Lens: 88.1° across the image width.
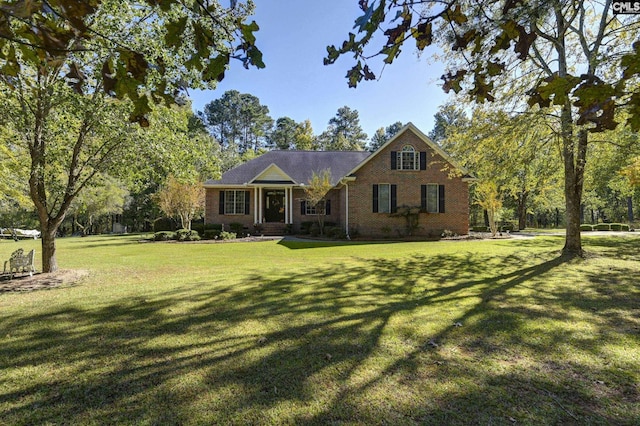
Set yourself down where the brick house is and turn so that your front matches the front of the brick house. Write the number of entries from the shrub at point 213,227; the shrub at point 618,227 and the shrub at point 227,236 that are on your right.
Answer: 2

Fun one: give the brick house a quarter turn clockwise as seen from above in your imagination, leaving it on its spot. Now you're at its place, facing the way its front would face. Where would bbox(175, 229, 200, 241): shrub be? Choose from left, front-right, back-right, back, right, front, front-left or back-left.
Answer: front

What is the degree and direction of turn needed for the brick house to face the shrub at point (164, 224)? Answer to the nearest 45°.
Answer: approximately 135° to its right

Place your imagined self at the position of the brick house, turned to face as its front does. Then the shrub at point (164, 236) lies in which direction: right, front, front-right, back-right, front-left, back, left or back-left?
right

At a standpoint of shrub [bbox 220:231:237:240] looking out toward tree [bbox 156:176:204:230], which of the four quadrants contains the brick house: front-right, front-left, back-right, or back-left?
back-right

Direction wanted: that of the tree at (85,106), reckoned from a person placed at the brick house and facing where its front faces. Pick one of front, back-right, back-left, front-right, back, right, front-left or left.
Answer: front-right

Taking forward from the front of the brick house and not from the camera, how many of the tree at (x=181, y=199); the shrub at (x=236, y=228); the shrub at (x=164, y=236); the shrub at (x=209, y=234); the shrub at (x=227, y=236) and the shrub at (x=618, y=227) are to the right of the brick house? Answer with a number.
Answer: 5

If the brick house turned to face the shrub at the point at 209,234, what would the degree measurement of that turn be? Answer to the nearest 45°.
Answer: approximately 90° to its right

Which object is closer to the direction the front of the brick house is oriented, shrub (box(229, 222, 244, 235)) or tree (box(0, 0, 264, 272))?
the tree

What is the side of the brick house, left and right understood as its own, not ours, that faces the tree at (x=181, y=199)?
right

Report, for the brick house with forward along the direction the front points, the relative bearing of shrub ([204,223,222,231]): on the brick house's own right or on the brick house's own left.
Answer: on the brick house's own right

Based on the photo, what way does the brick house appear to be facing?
toward the camera

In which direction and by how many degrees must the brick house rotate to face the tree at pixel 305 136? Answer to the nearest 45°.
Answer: approximately 180°
